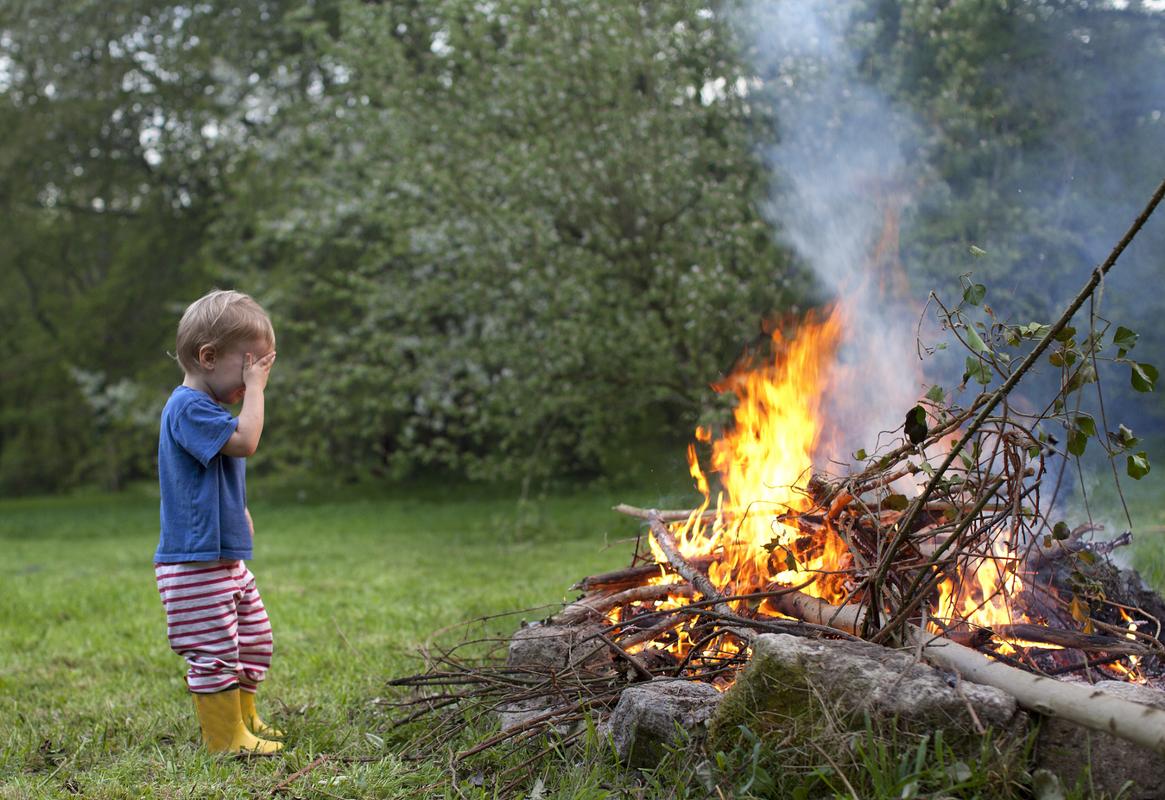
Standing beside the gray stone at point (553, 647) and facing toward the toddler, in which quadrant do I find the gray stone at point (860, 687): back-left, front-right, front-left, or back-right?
back-left

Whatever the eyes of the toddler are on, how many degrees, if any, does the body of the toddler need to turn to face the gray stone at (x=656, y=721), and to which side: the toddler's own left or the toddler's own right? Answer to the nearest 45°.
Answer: approximately 45° to the toddler's own right

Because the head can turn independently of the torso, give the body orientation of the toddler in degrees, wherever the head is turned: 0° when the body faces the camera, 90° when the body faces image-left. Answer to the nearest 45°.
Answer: approximately 270°

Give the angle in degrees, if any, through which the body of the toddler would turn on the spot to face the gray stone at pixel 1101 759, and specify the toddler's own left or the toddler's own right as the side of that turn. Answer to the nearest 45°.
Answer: approximately 45° to the toddler's own right

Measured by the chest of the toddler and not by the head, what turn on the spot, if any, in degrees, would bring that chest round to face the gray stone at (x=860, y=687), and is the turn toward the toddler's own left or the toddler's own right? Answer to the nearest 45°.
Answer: approximately 45° to the toddler's own right

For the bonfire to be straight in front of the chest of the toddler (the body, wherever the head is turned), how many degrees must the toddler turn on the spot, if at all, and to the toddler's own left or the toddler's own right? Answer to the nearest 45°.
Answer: approximately 45° to the toddler's own right
